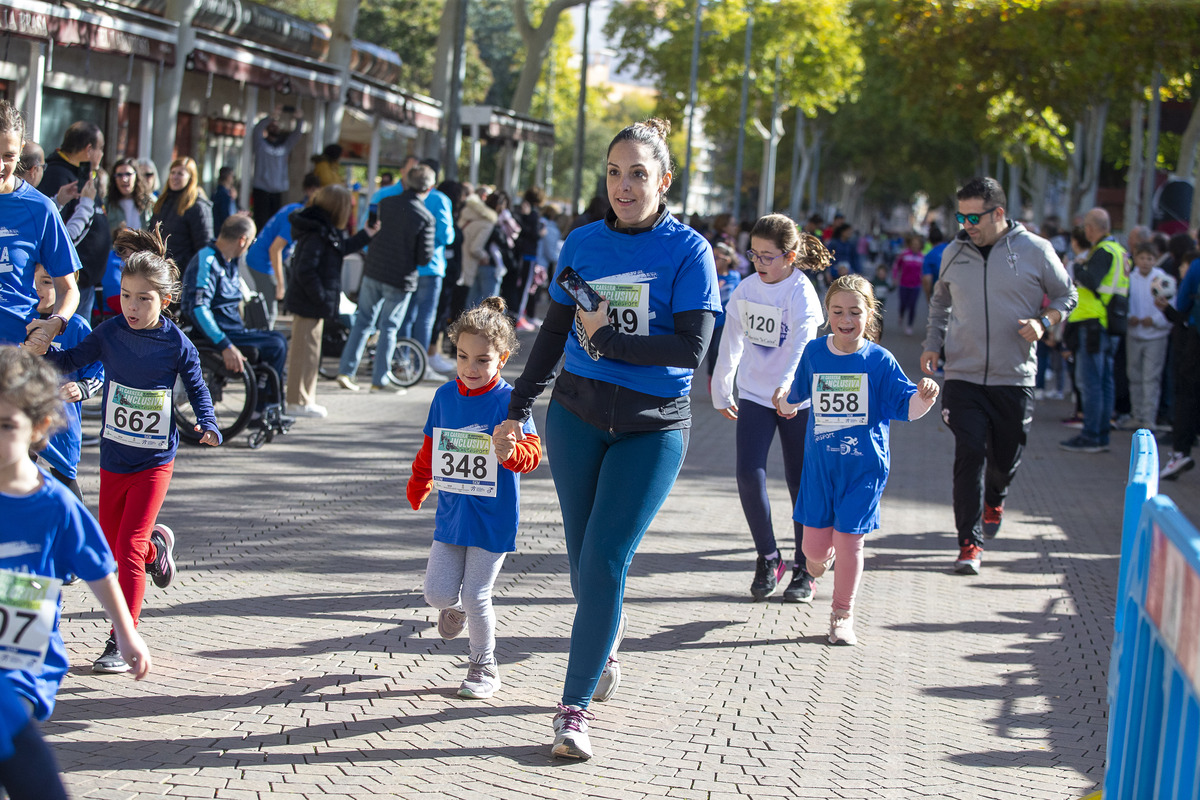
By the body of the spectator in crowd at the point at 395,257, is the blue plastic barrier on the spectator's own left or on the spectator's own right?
on the spectator's own right

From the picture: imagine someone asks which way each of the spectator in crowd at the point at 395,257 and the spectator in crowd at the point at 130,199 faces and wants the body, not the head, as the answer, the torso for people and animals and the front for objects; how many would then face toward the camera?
1

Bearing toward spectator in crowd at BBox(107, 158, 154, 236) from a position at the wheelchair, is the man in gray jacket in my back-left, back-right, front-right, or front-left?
back-right

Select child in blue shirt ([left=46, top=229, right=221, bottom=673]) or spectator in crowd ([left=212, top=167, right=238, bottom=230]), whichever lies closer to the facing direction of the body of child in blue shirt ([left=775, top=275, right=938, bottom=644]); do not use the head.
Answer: the child in blue shirt

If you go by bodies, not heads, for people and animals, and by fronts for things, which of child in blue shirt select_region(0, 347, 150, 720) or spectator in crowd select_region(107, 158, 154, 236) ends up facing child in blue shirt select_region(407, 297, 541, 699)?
the spectator in crowd

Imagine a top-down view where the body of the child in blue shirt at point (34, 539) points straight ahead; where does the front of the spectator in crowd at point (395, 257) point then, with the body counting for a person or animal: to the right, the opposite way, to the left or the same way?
the opposite way

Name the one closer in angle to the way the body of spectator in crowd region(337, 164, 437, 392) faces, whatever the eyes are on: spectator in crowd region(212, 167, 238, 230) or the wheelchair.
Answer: the spectator in crowd

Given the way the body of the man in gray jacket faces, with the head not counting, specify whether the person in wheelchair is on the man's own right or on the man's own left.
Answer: on the man's own right

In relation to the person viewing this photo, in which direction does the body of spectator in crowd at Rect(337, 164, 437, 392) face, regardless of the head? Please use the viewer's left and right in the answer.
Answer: facing away from the viewer and to the right of the viewer
